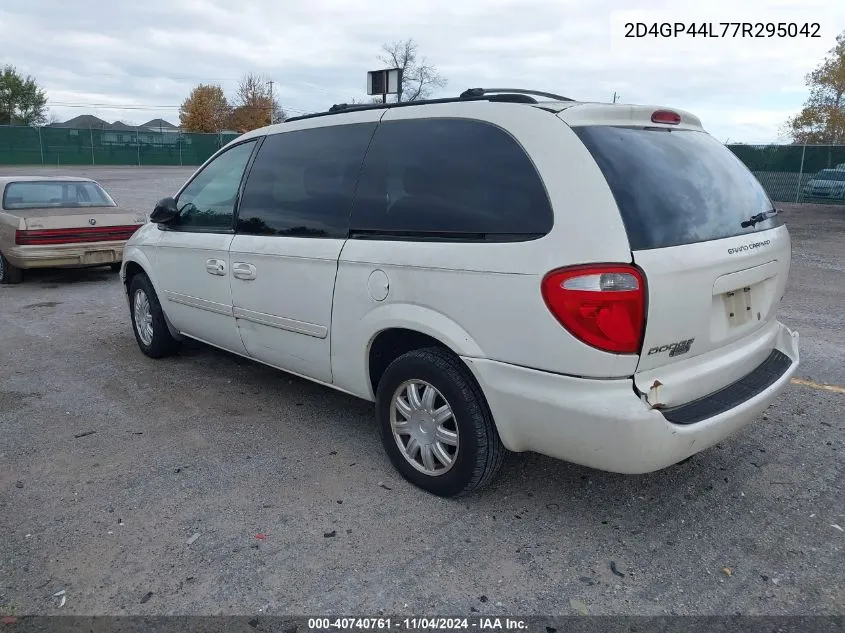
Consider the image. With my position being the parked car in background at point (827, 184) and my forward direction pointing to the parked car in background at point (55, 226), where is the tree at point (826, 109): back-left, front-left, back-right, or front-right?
back-right

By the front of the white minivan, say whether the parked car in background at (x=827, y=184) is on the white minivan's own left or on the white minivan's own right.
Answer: on the white minivan's own right

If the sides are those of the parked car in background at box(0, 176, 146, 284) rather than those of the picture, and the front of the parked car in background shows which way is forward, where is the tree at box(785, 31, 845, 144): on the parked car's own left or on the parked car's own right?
on the parked car's own right

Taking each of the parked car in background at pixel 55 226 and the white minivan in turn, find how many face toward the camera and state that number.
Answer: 0

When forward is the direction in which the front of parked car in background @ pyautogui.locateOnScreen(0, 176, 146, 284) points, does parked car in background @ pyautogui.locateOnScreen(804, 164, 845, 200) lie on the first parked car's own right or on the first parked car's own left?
on the first parked car's own right

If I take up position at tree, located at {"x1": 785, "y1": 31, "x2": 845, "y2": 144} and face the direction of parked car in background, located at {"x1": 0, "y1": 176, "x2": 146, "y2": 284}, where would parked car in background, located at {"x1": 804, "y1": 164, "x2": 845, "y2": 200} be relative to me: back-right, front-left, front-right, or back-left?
front-left

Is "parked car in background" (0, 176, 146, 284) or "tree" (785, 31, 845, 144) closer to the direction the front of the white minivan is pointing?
the parked car in background

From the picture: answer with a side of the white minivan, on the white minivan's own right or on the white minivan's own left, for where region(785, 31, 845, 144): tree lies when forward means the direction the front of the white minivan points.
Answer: on the white minivan's own right

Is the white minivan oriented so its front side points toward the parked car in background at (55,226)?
yes

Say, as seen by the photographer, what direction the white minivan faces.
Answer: facing away from the viewer and to the left of the viewer

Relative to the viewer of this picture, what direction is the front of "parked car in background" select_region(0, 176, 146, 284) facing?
facing away from the viewer and to the left of the viewer

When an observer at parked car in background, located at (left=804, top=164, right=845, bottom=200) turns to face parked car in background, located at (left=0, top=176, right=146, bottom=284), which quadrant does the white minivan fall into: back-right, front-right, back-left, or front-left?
front-left
